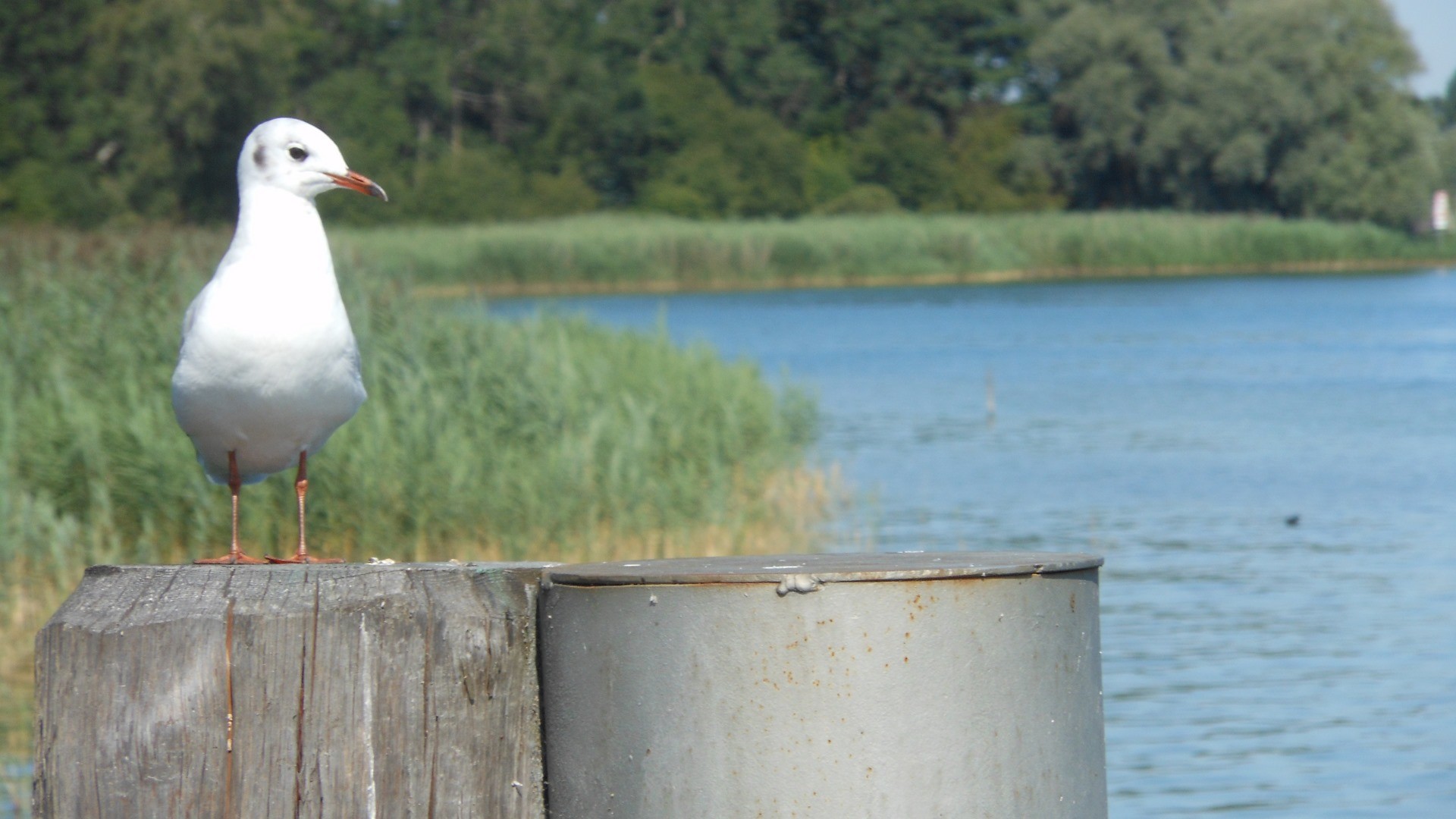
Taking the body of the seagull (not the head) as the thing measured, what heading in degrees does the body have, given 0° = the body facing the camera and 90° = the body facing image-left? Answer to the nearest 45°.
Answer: approximately 0°
